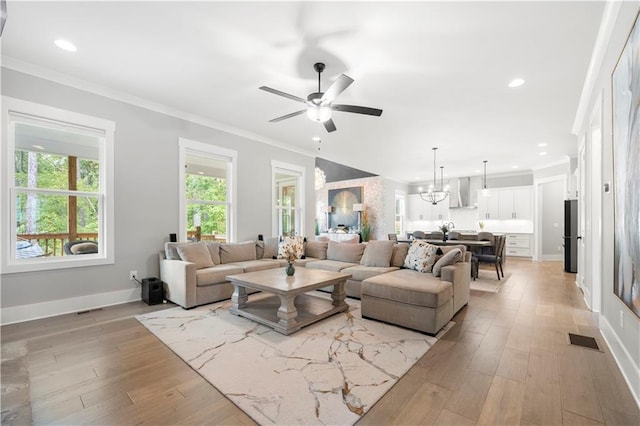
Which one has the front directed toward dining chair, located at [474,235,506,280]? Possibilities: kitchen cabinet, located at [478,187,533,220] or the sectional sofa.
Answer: the kitchen cabinet

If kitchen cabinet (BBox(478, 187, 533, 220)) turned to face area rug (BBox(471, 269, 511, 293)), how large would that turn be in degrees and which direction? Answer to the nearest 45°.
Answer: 0° — it already faces it

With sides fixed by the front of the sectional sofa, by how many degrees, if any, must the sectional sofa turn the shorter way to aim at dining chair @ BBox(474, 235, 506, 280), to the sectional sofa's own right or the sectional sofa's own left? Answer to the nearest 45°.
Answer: approximately 135° to the sectional sofa's own left

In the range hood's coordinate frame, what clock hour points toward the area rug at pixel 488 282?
The area rug is roughly at 12 o'clock from the range hood.

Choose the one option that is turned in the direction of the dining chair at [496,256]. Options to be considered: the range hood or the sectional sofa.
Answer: the range hood

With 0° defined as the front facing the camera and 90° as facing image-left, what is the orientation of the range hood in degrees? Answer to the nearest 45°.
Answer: approximately 0°

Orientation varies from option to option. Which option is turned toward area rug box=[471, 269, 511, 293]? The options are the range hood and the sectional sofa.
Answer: the range hood

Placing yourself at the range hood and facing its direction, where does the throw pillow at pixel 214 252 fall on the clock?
The throw pillow is roughly at 1 o'clock from the range hood.

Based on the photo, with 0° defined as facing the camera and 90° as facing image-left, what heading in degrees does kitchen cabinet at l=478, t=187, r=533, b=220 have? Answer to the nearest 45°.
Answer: approximately 0°

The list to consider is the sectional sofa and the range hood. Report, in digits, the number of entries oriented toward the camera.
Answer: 2
